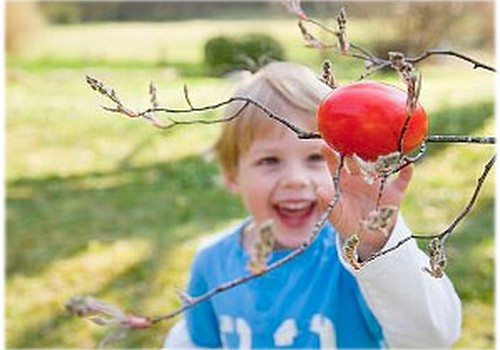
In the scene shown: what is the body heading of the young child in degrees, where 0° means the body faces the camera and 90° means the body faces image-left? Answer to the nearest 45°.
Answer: approximately 0°

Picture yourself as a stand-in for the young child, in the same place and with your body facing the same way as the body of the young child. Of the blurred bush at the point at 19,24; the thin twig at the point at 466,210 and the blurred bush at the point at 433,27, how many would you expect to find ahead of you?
1

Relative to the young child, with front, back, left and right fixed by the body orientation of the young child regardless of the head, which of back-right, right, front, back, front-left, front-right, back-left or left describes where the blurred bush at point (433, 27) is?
back

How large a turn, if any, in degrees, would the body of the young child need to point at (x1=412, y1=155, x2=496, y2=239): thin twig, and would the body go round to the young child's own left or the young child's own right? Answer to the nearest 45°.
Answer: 0° — they already face it

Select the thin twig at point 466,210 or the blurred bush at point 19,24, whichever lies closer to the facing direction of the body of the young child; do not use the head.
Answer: the thin twig

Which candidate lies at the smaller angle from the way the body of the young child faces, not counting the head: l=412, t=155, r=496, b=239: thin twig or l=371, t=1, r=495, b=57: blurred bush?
the thin twig
